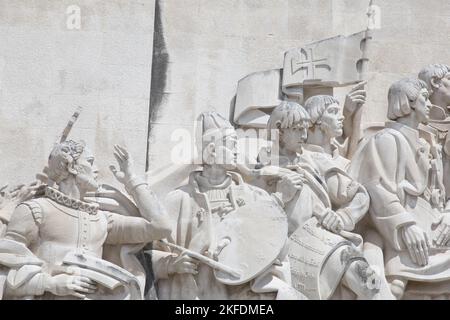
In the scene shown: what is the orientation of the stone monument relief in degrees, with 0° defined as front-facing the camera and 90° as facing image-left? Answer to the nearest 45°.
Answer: approximately 0°
